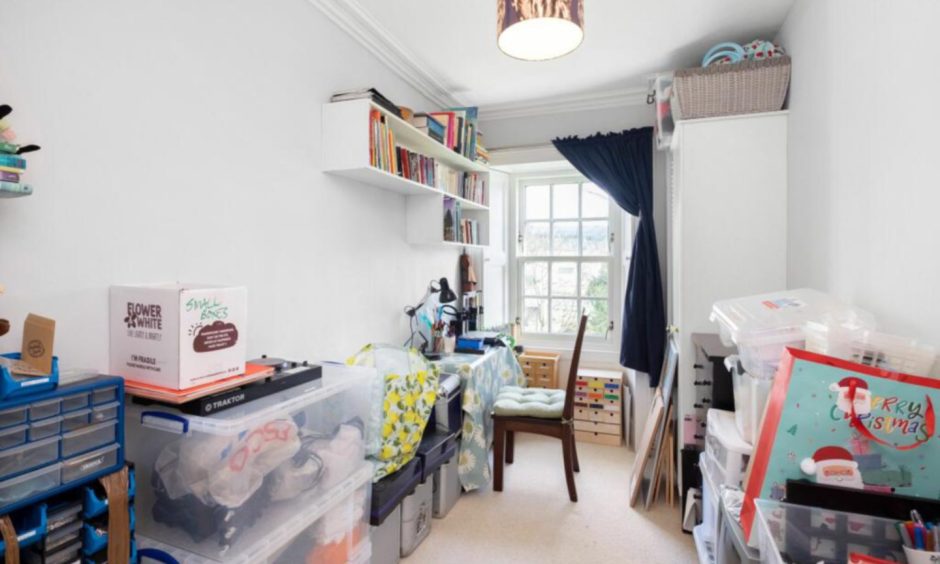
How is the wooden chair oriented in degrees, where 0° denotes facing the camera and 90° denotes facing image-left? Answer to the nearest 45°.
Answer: approximately 90°

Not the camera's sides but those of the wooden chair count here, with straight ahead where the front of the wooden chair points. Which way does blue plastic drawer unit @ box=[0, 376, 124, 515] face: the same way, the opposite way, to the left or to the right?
the opposite way

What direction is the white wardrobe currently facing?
to the viewer's left

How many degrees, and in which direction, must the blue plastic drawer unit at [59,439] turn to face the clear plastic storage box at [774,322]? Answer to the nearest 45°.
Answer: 0° — it already faces it

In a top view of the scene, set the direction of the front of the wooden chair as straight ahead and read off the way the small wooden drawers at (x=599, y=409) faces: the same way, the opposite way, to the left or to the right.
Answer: to the left

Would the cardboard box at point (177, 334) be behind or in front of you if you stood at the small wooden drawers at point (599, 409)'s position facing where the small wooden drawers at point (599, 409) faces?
in front

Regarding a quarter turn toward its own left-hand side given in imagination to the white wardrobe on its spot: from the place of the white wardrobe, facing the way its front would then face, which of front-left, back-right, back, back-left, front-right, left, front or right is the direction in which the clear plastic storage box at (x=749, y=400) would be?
front

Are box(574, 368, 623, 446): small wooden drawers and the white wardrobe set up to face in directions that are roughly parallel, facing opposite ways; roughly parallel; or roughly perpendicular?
roughly perpendicular

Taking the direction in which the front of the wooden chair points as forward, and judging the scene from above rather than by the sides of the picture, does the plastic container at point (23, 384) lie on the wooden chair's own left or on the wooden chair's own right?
on the wooden chair's own left

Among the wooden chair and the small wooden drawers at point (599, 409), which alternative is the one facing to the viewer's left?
the wooden chair
